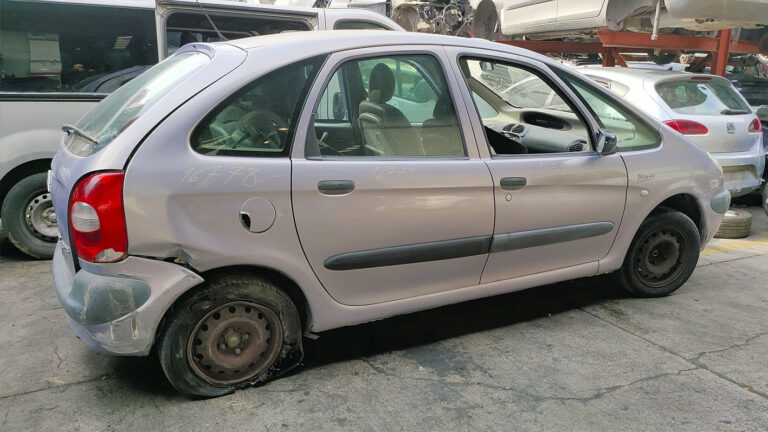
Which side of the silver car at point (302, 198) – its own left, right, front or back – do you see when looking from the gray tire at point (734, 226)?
front

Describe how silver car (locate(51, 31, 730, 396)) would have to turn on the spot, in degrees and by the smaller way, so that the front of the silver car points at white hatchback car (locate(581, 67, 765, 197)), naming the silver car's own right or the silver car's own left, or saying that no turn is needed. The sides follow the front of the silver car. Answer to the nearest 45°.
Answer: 0° — it already faces it

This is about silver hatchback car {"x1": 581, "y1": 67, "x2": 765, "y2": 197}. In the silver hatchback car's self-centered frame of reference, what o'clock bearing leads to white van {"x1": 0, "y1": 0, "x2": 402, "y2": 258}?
The white van is roughly at 9 o'clock from the silver hatchback car.

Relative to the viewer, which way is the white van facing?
to the viewer's right

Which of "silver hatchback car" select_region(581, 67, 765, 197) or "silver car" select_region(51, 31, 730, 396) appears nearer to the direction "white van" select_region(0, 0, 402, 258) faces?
the silver hatchback car

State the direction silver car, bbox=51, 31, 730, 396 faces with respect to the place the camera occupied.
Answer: facing away from the viewer and to the right of the viewer

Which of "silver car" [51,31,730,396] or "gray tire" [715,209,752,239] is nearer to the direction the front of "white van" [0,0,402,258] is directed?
the gray tire

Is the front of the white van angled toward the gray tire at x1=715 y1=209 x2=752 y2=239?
yes

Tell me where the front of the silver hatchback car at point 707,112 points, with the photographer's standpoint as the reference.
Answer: facing away from the viewer and to the left of the viewer

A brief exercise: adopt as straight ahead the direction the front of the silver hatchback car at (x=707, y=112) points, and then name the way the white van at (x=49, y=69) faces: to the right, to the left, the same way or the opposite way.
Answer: to the right

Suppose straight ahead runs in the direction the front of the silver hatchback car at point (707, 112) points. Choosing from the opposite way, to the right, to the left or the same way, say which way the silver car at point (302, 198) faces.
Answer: to the right
